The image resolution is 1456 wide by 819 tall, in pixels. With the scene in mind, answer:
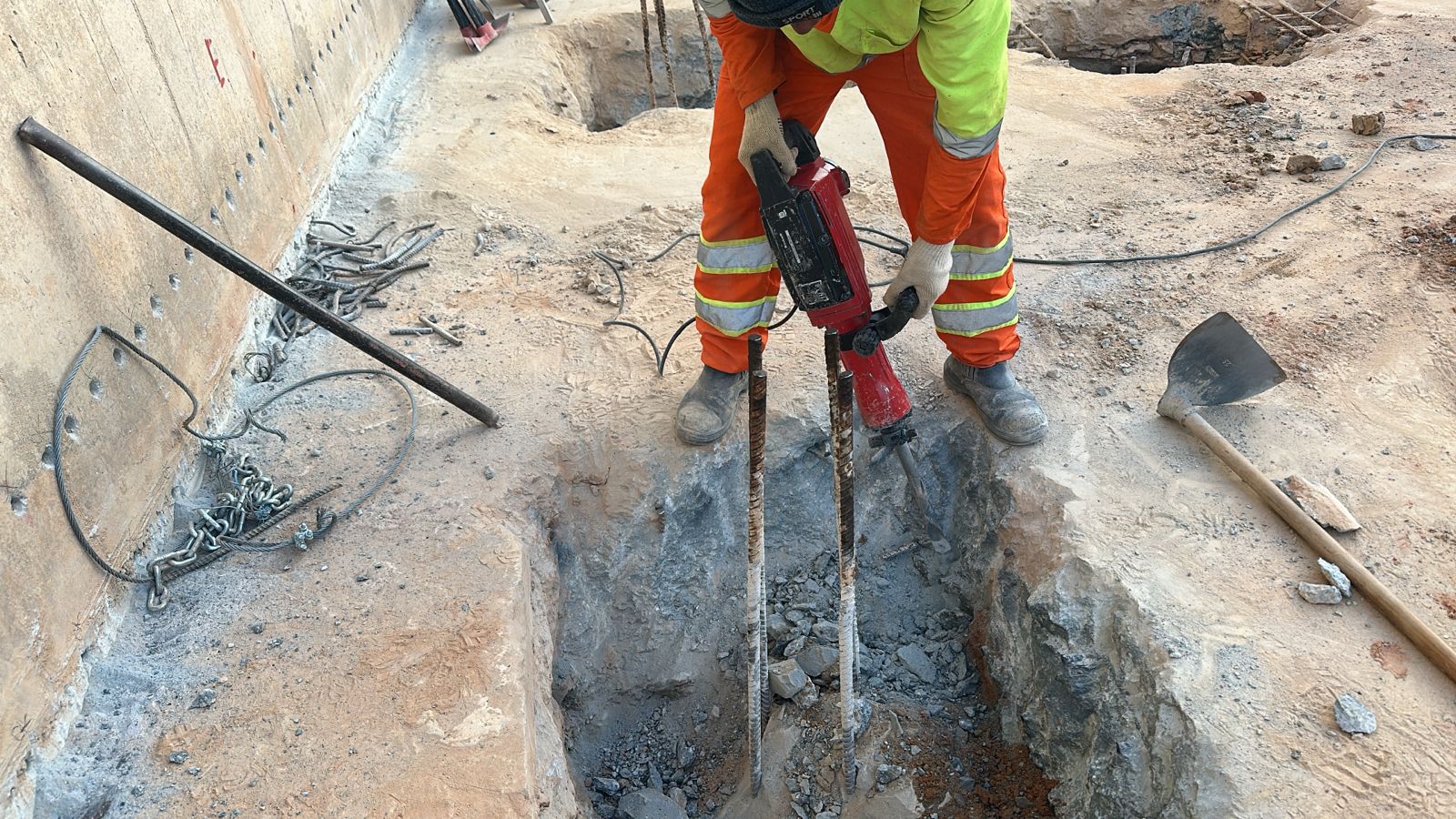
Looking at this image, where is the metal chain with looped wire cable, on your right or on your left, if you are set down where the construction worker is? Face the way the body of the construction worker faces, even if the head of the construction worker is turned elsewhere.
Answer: on your right

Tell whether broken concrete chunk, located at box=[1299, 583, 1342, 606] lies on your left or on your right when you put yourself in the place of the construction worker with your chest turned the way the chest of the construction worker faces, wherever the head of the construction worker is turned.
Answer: on your left

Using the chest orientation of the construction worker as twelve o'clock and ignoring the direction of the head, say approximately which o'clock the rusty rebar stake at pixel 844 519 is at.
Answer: The rusty rebar stake is roughly at 12 o'clock from the construction worker.

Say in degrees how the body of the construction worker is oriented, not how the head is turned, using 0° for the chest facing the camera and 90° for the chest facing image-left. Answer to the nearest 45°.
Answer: approximately 0°

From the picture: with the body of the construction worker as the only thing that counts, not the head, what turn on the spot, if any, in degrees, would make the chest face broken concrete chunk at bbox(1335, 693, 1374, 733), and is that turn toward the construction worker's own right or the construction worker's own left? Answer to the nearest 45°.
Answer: approximately 45° to the construction worker's own left

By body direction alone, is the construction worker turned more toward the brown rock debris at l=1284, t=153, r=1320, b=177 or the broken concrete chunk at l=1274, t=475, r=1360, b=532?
the broken concrete chunk

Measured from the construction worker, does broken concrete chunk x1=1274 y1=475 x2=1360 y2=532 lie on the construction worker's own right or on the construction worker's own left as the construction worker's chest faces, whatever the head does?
on the construction worker's own left

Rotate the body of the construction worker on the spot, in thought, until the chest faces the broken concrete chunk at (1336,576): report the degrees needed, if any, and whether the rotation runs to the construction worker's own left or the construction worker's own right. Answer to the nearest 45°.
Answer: approximately 45° to the construction worker's own left
